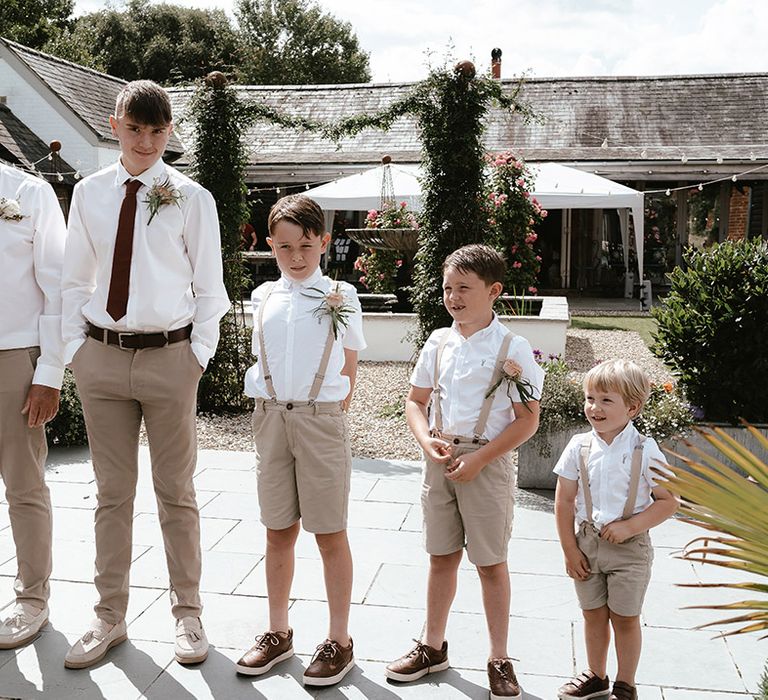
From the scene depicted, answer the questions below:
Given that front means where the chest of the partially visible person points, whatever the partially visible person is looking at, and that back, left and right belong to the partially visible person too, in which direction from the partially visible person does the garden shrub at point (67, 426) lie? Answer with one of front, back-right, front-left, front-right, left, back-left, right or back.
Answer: back-right

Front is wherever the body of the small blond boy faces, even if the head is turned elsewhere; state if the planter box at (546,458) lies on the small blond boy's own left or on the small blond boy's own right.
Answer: on the small blond boy's own right

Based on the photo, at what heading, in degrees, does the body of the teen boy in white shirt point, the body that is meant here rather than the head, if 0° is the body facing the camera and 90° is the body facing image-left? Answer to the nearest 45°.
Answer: approximately 0°

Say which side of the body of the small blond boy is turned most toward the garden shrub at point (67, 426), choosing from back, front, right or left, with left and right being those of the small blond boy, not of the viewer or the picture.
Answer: right

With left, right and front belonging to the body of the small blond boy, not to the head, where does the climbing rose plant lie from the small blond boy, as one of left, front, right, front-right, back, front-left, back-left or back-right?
back-right

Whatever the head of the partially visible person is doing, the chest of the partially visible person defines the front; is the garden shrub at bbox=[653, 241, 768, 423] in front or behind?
behind

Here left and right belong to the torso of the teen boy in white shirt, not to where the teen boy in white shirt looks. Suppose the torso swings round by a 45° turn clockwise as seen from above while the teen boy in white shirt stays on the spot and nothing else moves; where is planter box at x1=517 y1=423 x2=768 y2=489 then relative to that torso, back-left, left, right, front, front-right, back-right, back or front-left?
back

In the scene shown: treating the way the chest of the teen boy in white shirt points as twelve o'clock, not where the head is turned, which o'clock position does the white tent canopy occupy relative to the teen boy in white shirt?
The white tent canopy is roughly at 7 o'clock from the teen boy in white shirt.

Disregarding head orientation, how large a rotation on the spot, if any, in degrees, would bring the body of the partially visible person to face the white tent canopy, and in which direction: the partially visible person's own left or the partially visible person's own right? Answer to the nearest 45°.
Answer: approximately 180°

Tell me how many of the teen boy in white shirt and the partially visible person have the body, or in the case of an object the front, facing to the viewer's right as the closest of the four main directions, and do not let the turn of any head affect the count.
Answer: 0

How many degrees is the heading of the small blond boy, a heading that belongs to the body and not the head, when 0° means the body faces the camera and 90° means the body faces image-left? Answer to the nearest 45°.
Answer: approximately 45°
